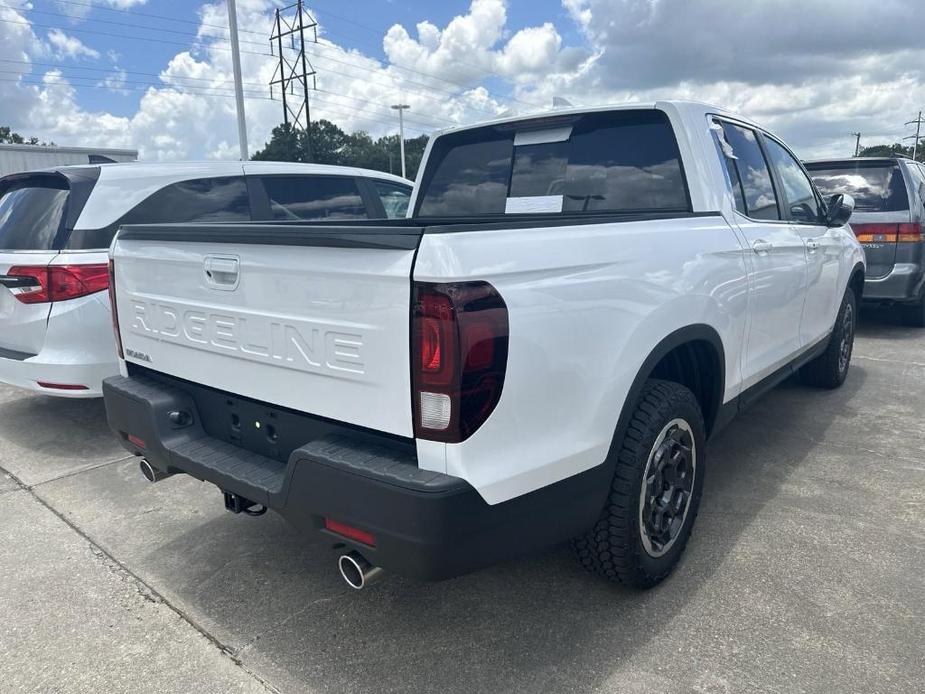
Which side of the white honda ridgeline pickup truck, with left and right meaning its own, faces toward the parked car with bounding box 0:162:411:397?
left

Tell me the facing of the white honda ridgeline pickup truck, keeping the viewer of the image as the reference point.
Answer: facing away from the viewer and to the right of the viewer

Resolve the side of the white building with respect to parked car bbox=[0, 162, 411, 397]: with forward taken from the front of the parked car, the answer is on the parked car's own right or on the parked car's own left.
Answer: on the parked car's own left

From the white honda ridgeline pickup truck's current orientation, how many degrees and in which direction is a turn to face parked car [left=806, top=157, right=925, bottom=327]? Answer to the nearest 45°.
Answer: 0° — it already faces it

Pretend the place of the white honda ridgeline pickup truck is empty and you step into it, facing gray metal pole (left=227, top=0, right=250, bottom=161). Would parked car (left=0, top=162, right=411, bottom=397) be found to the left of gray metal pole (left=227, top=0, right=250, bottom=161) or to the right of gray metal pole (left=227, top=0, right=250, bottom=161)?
left

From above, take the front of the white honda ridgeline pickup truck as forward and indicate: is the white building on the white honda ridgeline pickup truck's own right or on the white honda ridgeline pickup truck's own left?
on the white honda ridgeline pickup truck's own left

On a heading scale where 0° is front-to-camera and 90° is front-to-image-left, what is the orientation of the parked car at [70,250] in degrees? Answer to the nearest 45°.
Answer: approximately 225°

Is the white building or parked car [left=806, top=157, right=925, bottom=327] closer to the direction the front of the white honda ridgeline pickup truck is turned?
the parked car
